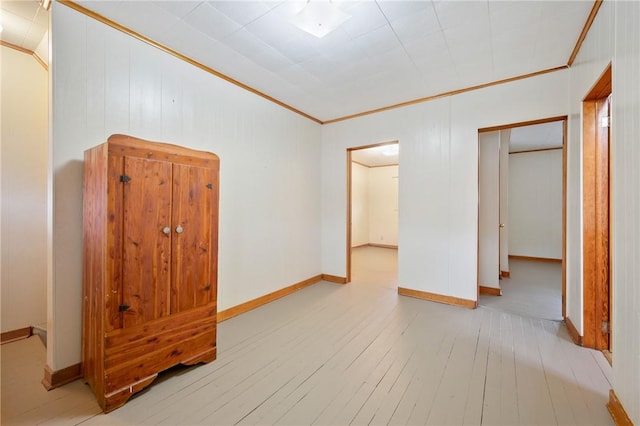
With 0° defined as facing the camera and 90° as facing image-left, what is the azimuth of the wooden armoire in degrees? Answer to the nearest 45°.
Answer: approximately 315°

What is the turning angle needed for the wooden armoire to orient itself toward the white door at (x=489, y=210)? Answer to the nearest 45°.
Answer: approximately 45° to its left
